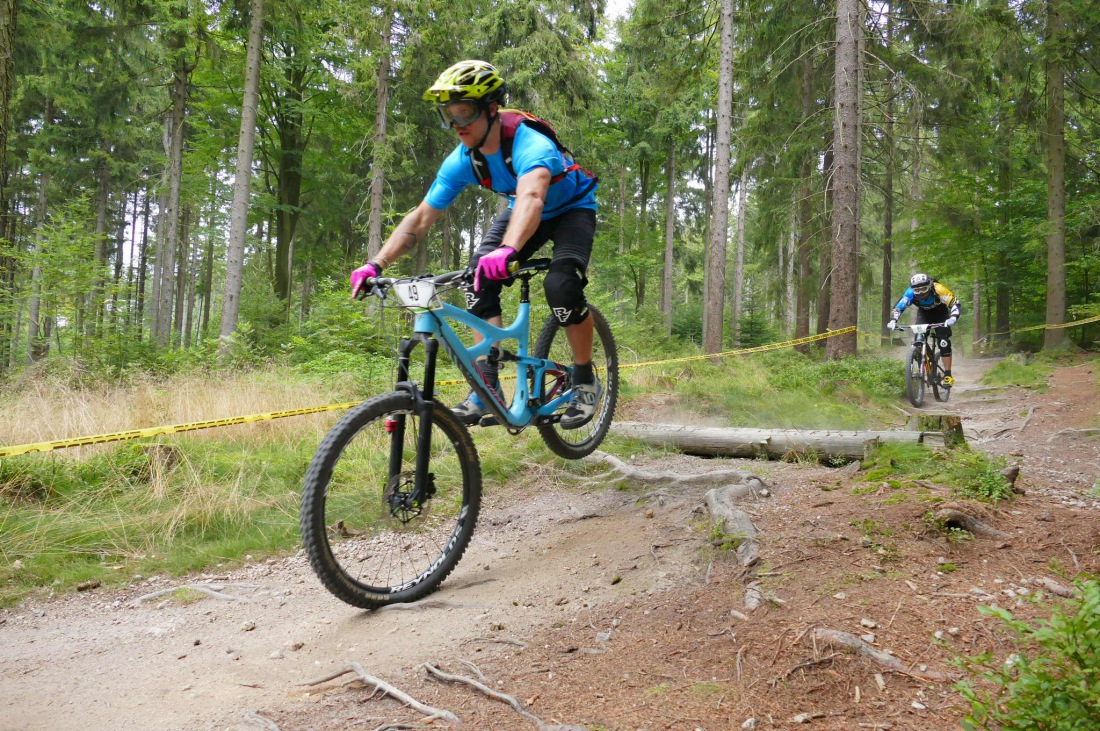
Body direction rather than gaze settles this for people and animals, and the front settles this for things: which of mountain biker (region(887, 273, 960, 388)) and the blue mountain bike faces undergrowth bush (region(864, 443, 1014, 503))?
the mountain biker

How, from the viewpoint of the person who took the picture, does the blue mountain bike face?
facing the viewer and to the left of the viewer

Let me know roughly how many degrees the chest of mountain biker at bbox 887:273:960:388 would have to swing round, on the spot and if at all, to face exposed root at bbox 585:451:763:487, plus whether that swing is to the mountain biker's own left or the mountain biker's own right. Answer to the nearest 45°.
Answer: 0° — they already face it

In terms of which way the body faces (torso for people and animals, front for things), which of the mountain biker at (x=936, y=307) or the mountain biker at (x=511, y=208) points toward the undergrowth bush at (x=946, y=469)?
the mountain biker at (x=936, y=307)

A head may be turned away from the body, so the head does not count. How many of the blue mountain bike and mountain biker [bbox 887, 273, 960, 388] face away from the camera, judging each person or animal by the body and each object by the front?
0

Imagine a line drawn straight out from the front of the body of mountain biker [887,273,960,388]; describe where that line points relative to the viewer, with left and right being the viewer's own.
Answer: facing the viewer

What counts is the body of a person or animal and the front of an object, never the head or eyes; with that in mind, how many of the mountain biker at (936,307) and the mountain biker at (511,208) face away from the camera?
0

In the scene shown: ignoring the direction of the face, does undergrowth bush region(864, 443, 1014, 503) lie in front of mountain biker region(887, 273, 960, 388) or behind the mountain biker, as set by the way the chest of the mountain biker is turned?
in front

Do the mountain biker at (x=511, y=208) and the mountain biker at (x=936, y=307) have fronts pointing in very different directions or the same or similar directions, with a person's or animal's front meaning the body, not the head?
same or similar directions

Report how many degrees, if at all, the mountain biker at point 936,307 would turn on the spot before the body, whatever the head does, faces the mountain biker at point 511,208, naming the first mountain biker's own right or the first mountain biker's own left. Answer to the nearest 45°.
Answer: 0° — they already face them

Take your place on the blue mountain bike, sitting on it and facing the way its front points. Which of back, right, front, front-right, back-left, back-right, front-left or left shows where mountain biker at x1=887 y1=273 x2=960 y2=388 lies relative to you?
back

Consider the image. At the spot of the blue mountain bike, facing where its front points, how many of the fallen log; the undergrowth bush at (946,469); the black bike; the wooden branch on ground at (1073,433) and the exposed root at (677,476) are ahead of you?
0

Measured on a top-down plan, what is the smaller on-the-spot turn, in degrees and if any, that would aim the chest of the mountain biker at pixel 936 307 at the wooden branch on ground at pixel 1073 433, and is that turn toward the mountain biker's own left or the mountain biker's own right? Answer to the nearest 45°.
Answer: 0° — they already face it

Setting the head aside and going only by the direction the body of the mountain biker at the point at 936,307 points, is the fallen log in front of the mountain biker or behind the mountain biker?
in front

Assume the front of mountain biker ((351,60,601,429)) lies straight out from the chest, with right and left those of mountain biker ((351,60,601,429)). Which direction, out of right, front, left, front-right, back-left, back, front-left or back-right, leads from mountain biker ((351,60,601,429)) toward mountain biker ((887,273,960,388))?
back
